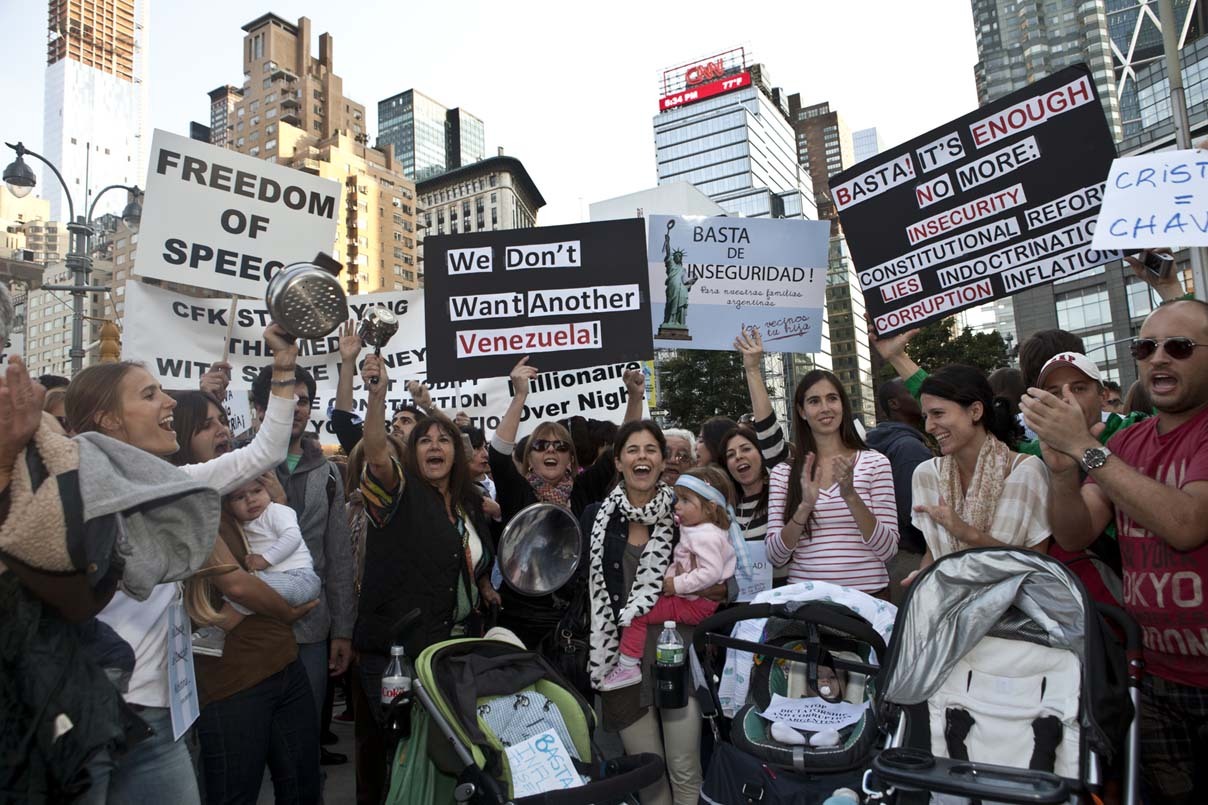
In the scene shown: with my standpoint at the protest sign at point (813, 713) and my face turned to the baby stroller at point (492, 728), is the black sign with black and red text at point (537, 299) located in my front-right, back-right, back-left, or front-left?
front-right

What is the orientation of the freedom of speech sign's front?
toward the camera

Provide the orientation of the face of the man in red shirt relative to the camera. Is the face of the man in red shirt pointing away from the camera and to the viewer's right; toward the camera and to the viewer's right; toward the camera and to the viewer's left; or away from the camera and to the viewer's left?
toward the camera and to the viewer's left

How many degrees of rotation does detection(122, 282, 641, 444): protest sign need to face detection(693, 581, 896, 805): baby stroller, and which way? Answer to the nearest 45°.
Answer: approximately 45° to its left

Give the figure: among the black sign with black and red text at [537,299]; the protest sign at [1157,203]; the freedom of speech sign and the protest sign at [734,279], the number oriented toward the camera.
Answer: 4

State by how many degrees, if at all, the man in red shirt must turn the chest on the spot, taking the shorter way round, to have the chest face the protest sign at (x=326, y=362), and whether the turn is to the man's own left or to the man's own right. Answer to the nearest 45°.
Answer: approximately 45° to the man's own right

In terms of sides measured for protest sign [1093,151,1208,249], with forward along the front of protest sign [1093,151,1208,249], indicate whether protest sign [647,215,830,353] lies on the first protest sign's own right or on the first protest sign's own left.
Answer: on the first protest sign's own right

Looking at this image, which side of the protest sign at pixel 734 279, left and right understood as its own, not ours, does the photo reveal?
front

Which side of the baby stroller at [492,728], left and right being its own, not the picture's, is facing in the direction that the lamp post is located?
back

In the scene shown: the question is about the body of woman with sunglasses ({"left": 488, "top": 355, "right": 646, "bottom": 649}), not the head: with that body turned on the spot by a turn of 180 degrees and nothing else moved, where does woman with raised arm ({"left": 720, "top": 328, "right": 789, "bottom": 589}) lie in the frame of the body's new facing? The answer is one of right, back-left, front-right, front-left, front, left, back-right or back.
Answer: right

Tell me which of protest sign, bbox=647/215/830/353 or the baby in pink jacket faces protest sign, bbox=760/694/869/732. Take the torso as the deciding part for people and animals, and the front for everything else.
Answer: protest sign, bbox=647/215/830/353

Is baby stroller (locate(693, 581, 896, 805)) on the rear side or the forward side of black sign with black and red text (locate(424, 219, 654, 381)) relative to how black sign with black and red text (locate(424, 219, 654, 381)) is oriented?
on the forward side

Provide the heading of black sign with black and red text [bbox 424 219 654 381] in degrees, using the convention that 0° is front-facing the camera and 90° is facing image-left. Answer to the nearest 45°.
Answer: approximately 0°
